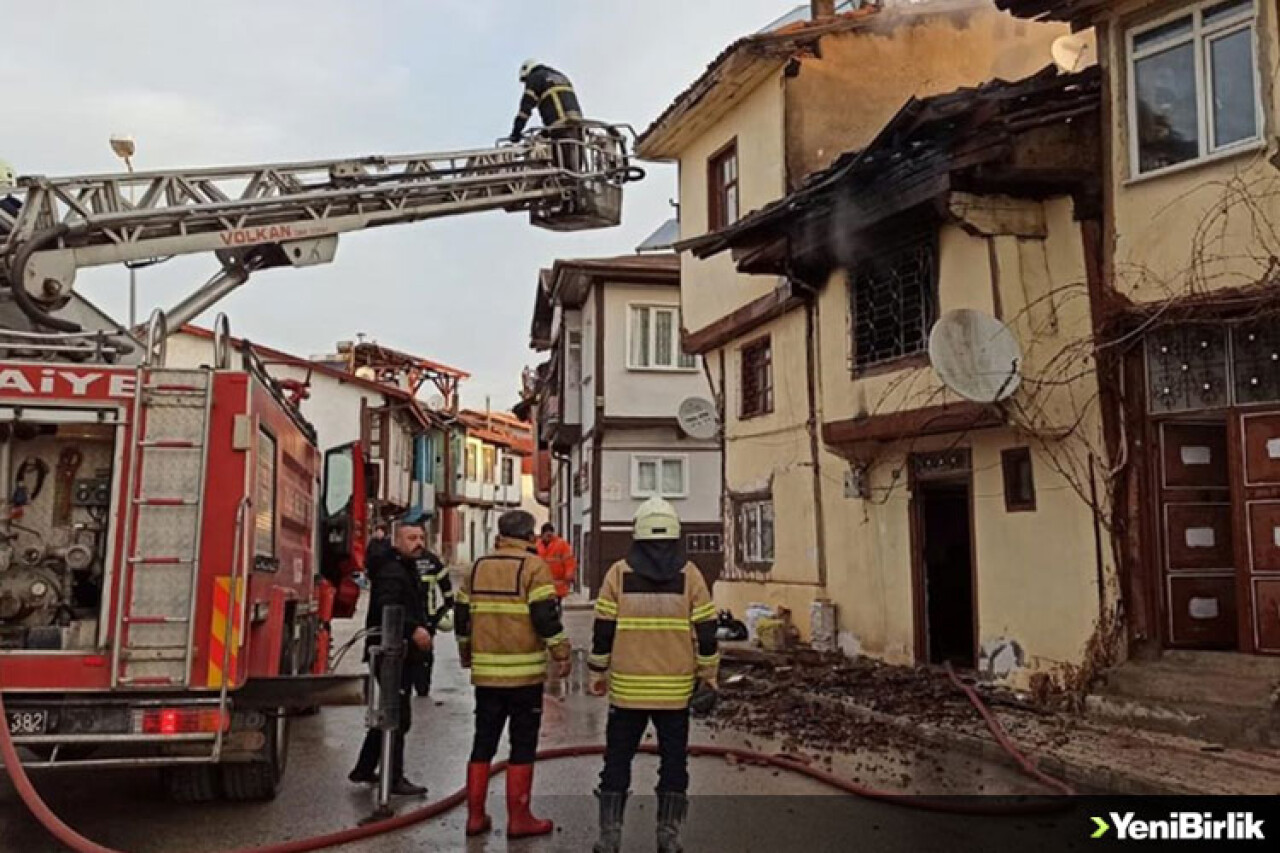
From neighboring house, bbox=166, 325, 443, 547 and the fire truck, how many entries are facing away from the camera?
1

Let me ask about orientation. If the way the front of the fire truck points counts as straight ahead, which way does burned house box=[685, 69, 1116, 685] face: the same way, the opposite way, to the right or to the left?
to the left

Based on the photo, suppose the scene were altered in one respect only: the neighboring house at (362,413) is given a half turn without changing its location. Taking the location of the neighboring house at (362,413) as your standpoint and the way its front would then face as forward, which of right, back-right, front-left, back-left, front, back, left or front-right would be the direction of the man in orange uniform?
back-left

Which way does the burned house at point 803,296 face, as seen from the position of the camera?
facing the viewer and to the left of the viewer

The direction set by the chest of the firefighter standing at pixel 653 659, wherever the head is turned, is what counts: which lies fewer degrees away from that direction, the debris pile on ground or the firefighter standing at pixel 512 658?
the debris pile on ground

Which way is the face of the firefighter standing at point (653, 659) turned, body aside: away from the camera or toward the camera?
away from the camera

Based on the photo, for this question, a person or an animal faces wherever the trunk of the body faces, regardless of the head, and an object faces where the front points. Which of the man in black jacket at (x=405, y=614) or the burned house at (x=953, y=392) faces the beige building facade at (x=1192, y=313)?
the man in black jacket

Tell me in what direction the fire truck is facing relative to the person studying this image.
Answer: facing away from the viewer

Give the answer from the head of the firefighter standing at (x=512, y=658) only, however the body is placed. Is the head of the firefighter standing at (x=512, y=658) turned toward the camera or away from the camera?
away from the camera

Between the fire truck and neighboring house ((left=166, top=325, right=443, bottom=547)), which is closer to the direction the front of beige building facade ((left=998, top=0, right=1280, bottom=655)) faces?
the fire truck

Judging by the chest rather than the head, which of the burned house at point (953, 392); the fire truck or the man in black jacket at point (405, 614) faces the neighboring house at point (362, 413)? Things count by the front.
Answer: the fire truck

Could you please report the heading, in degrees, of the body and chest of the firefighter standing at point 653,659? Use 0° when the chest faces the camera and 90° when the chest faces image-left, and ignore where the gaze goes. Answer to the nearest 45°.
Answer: approximately 180°

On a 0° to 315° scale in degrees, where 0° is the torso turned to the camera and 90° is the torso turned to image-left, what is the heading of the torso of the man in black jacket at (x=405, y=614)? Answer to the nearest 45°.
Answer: approximately 270°
